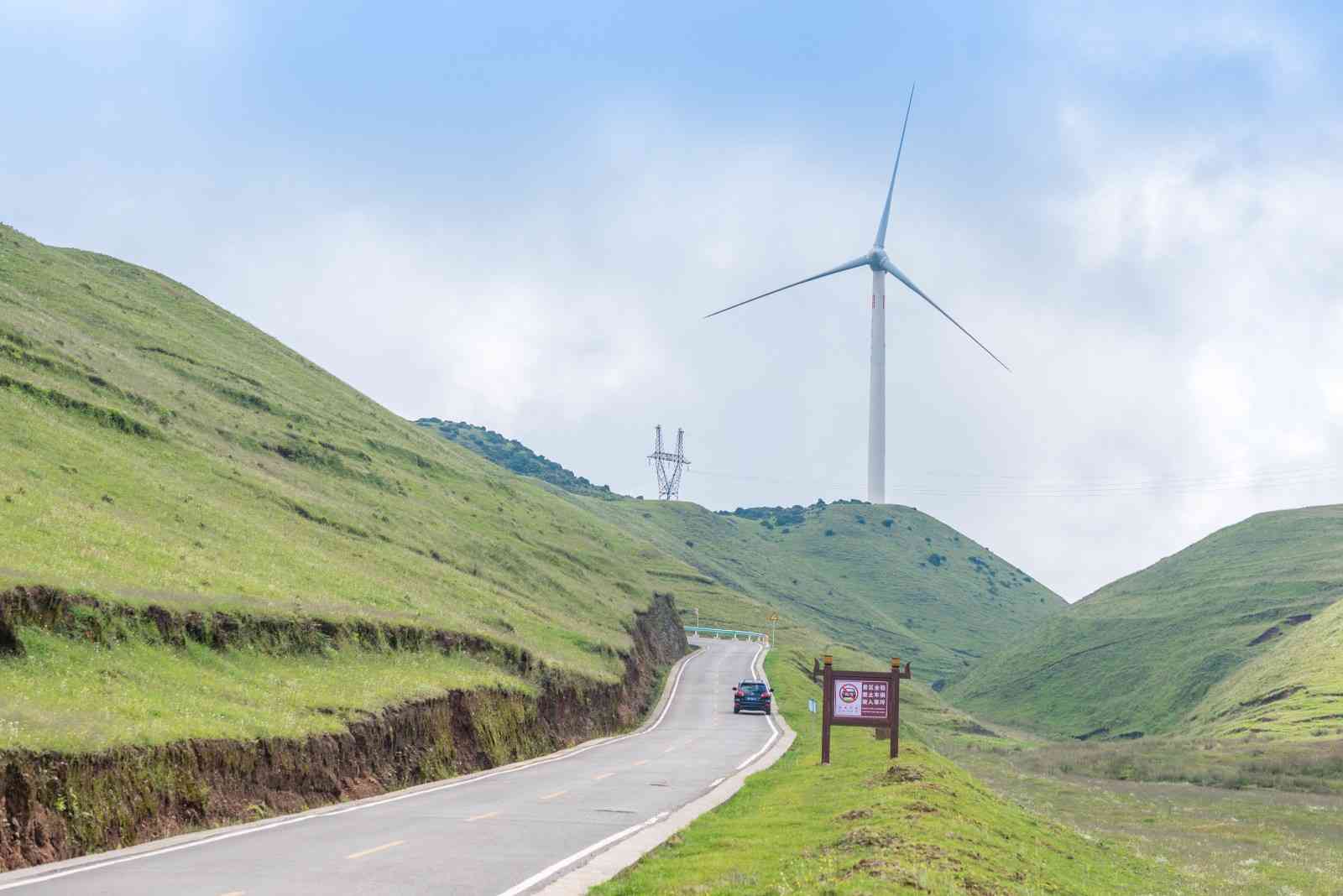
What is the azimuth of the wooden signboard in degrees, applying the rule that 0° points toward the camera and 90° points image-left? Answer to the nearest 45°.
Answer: approximately 0°
